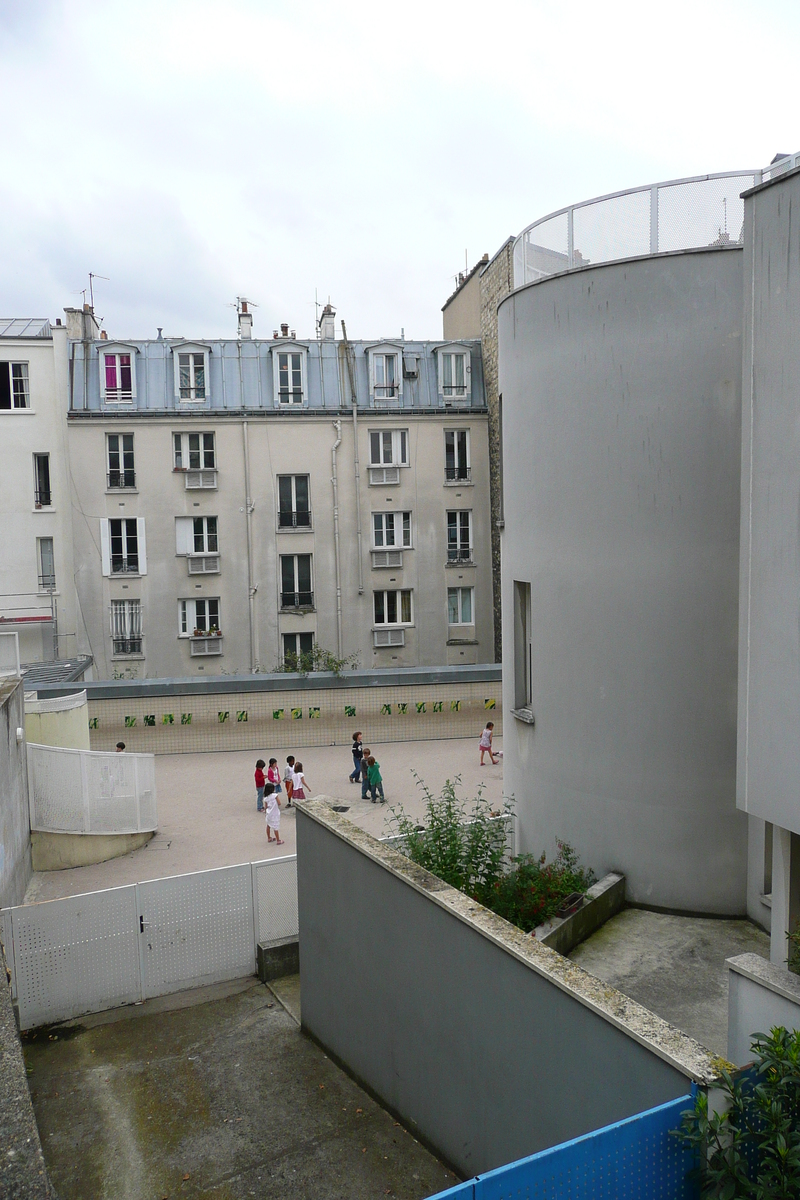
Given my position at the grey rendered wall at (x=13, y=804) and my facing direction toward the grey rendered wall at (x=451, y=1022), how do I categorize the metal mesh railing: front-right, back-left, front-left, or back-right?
front-left

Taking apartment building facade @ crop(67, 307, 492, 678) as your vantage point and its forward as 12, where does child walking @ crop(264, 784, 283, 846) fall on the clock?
The child walking is roughly at 12 o'clock from the apartment building facade.

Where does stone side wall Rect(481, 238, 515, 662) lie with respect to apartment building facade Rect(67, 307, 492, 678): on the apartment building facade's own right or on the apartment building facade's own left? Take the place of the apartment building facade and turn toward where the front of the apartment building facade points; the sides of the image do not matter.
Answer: on the apartment building facade's own left

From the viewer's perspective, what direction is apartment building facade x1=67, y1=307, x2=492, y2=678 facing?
toward the camera

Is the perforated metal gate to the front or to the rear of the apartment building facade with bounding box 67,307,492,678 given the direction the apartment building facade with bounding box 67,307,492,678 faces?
to the front

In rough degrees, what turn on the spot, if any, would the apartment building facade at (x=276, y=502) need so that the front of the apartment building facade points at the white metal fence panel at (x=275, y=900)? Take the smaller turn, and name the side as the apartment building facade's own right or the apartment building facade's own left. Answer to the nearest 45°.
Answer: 0° — it already faces it

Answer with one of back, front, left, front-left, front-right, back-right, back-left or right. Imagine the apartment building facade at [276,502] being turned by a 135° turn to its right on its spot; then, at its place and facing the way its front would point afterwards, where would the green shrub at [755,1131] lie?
back-left

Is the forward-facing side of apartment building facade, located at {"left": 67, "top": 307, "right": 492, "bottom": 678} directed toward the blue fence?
yes

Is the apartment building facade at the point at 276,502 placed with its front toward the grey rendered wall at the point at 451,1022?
yes

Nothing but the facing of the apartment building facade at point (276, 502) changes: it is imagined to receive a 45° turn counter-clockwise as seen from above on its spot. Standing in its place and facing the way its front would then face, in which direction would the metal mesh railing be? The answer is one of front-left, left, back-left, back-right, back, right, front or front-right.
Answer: front-right
